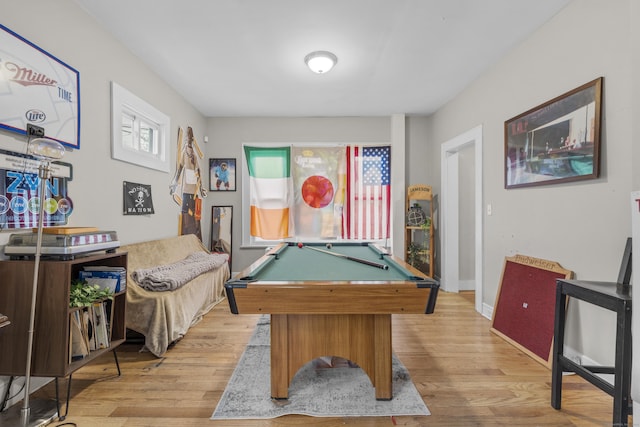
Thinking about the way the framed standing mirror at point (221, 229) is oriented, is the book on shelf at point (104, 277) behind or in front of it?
in front

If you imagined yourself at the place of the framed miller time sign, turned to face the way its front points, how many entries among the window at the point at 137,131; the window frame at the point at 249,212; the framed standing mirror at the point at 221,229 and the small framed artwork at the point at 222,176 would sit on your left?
4

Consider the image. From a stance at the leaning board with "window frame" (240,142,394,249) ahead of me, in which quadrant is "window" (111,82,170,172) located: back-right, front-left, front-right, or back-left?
front-left

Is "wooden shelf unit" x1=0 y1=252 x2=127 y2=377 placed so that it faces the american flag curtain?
no

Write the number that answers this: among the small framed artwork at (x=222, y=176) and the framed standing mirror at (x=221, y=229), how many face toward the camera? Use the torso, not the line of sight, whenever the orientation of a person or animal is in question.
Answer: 2

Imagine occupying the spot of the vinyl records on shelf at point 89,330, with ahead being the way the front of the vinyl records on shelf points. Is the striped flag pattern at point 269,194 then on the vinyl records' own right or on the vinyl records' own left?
on the vinyl records' own left

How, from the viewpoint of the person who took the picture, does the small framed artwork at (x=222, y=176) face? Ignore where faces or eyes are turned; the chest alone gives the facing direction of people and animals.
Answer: facing the viewer

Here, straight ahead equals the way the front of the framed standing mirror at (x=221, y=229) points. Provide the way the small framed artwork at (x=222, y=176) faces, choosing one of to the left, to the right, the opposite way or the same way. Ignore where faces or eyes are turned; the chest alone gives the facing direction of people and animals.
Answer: the same way

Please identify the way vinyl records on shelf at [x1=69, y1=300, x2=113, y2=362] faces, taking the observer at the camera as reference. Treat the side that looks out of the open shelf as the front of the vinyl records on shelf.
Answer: facing the viewer and to the right of the viewer

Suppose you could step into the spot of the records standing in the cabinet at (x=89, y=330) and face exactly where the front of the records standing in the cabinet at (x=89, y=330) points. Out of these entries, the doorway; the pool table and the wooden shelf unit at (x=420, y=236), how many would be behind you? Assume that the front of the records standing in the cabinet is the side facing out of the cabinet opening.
0

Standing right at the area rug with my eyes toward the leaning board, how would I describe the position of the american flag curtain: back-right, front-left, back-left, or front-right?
front-left

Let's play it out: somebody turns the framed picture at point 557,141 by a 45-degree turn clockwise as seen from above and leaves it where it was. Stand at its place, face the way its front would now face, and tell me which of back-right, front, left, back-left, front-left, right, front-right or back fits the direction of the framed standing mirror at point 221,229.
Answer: front

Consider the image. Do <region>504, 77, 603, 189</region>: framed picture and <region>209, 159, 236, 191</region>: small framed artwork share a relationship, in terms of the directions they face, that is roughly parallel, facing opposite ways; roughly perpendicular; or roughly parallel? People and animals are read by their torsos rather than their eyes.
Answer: roughly perpendicular

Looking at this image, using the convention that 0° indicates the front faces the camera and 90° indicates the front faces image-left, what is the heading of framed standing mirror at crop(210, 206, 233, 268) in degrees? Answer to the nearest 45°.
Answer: approximately 0°

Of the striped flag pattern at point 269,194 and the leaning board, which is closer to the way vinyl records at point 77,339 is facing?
the leaning board

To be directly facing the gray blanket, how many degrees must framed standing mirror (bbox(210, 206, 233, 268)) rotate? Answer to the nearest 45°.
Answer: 0° — it already faces it

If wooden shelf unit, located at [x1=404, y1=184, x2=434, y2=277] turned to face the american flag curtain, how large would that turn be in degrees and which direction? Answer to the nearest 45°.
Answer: approximately 45° to its right

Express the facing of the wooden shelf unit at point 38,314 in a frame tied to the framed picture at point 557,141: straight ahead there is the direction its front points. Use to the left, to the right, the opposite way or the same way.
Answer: the opposite way
